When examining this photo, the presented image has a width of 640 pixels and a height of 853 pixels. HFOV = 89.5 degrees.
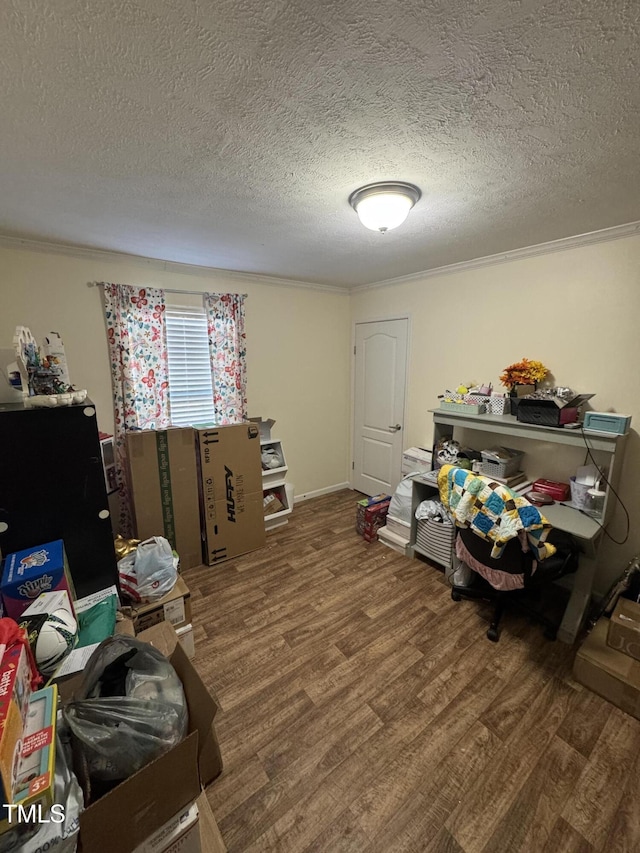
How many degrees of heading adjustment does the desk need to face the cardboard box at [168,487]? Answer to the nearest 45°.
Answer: approximately 45° to its right

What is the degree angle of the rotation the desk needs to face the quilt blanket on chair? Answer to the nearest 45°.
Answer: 0° — it already faces it

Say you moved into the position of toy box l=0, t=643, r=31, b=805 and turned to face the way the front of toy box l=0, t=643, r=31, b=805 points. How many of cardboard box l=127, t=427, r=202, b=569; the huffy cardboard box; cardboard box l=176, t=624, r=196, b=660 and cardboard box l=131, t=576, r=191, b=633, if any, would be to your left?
4

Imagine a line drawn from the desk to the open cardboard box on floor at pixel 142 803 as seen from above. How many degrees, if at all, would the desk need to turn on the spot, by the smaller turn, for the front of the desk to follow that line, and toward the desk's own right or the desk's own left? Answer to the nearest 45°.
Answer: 0° — it already faces it

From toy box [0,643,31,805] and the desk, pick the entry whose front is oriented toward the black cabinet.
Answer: the desk

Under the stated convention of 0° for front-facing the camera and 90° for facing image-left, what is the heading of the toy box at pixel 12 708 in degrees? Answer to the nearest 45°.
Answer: approximately 315°

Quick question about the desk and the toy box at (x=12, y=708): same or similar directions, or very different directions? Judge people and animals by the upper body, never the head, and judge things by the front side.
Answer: very different directions

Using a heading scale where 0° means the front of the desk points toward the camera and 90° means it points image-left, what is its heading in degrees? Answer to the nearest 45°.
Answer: approximately 45°

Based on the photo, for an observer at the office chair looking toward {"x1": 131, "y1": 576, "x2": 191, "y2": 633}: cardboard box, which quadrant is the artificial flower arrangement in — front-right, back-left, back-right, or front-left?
back-right
